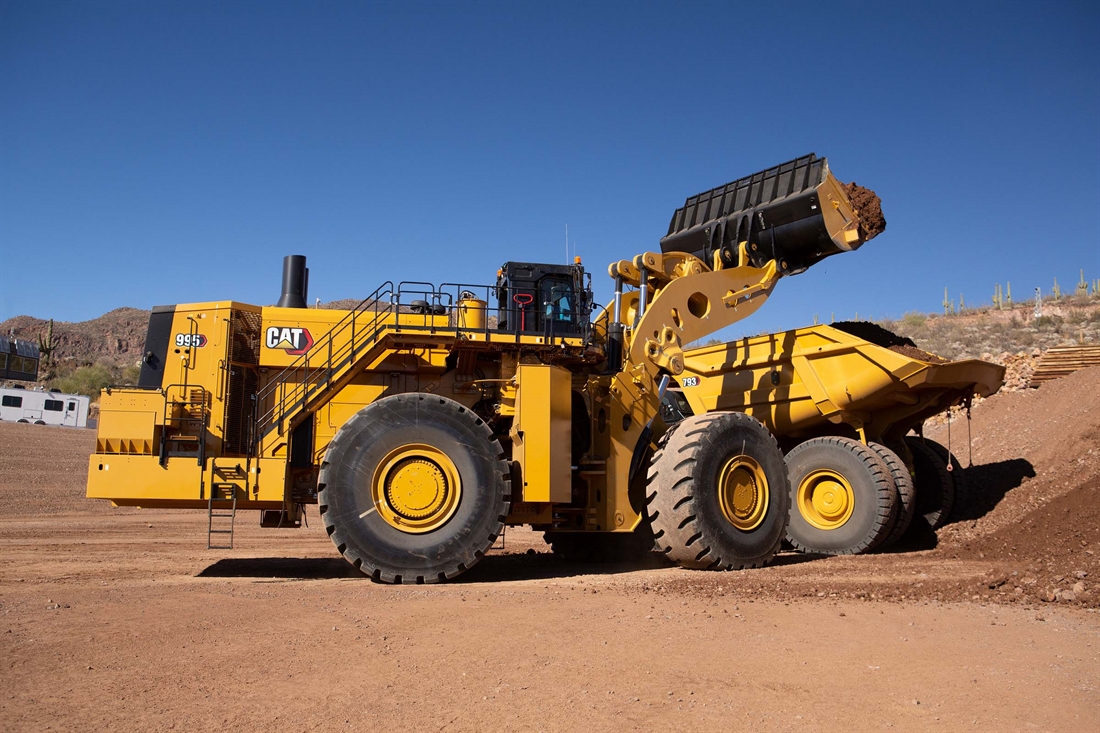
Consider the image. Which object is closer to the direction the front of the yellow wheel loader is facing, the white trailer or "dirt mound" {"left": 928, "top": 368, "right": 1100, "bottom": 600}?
the dirt mound

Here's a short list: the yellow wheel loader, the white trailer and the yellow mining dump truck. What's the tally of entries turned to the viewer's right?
2

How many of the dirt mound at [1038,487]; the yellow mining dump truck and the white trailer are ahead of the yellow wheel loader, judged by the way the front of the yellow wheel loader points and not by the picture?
2

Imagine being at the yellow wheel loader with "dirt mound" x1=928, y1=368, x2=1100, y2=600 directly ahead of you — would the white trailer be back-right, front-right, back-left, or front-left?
back-left

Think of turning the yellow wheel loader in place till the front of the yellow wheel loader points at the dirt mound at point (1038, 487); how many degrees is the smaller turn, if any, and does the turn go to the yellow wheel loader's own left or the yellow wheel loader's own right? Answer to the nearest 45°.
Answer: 0° — it already faces it

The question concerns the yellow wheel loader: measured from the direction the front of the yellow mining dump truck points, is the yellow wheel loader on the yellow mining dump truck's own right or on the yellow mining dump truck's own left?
on the yellow mining dump truck's own left

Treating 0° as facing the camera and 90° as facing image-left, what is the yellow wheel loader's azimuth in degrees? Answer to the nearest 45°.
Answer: approximately 270°

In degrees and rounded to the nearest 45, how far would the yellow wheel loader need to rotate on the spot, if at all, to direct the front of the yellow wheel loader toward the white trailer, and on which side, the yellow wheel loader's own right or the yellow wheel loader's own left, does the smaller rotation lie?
approximately 135° to the yellow wheel loader's own left

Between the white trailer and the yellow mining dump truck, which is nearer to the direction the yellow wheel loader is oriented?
the yellow mining dump truck
